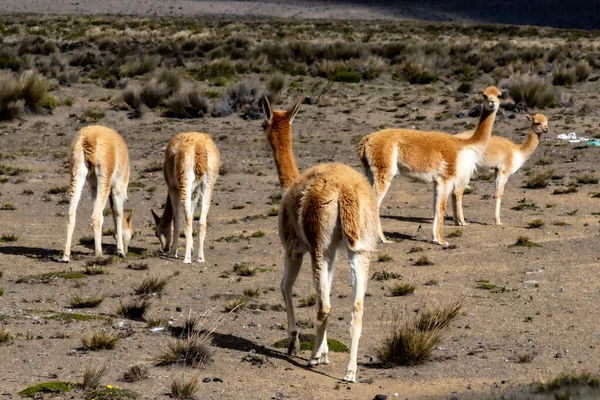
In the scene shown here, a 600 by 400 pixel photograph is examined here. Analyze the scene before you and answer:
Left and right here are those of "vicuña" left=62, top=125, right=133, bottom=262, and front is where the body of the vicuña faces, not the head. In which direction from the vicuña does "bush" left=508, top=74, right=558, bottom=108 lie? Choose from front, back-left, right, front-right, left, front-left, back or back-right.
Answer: front

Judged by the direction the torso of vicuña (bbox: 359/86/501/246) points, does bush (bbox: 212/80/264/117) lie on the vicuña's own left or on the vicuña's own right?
on the vicuña's own left

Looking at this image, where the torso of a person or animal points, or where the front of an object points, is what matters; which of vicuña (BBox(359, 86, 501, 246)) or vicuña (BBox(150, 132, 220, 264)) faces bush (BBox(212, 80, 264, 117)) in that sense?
vicuña (BBox(150, 132, 220, 264))

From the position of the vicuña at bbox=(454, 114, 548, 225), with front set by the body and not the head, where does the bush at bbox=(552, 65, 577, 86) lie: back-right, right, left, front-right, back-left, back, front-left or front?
left

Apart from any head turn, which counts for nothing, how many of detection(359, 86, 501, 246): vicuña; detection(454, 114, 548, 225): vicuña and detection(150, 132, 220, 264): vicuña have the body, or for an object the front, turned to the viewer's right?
2

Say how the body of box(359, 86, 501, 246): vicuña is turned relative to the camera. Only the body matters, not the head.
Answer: to the viewer's right

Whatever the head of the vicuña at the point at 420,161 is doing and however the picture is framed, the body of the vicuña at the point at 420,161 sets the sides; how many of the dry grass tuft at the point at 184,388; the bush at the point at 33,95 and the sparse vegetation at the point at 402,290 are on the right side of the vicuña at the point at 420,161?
2

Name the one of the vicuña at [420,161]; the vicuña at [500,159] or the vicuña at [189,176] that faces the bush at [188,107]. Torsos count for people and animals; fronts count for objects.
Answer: the vicuña at [189,176]

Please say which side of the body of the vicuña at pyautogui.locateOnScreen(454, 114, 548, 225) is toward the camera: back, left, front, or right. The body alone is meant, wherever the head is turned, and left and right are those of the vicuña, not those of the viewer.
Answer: right

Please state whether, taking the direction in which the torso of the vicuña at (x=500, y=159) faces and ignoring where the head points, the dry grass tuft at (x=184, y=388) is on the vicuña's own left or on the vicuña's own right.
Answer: on the vicuña's own right

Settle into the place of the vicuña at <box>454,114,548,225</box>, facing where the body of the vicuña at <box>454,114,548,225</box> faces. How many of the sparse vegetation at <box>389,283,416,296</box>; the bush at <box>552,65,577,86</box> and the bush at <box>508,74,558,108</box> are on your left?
2

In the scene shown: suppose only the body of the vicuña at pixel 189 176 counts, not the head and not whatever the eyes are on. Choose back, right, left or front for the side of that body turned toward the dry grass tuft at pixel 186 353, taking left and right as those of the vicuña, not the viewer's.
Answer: back

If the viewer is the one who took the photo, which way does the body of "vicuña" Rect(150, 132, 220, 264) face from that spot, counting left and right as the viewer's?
facing away from the viewer

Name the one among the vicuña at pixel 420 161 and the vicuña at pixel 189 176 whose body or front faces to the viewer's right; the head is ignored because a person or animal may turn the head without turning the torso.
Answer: the vicuña at pixel 420 161

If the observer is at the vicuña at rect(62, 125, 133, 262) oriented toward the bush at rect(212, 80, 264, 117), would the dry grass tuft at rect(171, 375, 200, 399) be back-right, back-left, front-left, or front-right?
back-right

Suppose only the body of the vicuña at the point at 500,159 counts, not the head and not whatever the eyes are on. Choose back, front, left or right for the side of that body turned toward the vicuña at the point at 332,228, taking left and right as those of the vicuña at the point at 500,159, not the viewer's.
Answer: right

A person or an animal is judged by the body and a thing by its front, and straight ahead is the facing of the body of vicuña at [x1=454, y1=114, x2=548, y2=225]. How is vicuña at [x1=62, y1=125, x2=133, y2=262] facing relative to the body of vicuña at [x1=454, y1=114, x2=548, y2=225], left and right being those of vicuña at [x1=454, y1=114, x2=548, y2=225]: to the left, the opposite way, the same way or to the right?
to the left
